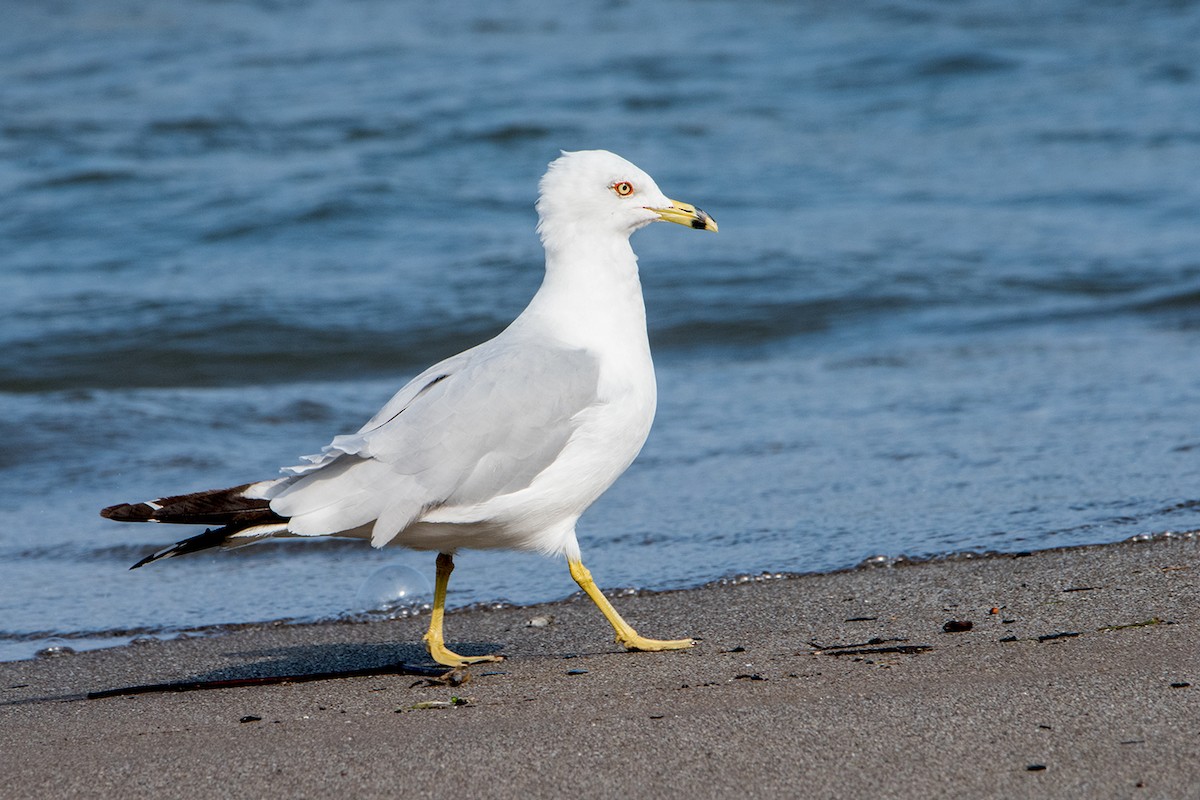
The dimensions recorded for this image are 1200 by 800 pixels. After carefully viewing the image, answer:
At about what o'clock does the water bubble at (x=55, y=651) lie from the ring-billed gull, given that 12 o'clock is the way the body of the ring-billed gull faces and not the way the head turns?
The water bubble is roughly at 7 o'clock from the ring-billed gull.

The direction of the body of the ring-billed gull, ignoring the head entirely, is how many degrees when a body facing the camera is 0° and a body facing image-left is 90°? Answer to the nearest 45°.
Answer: approximately 270°
